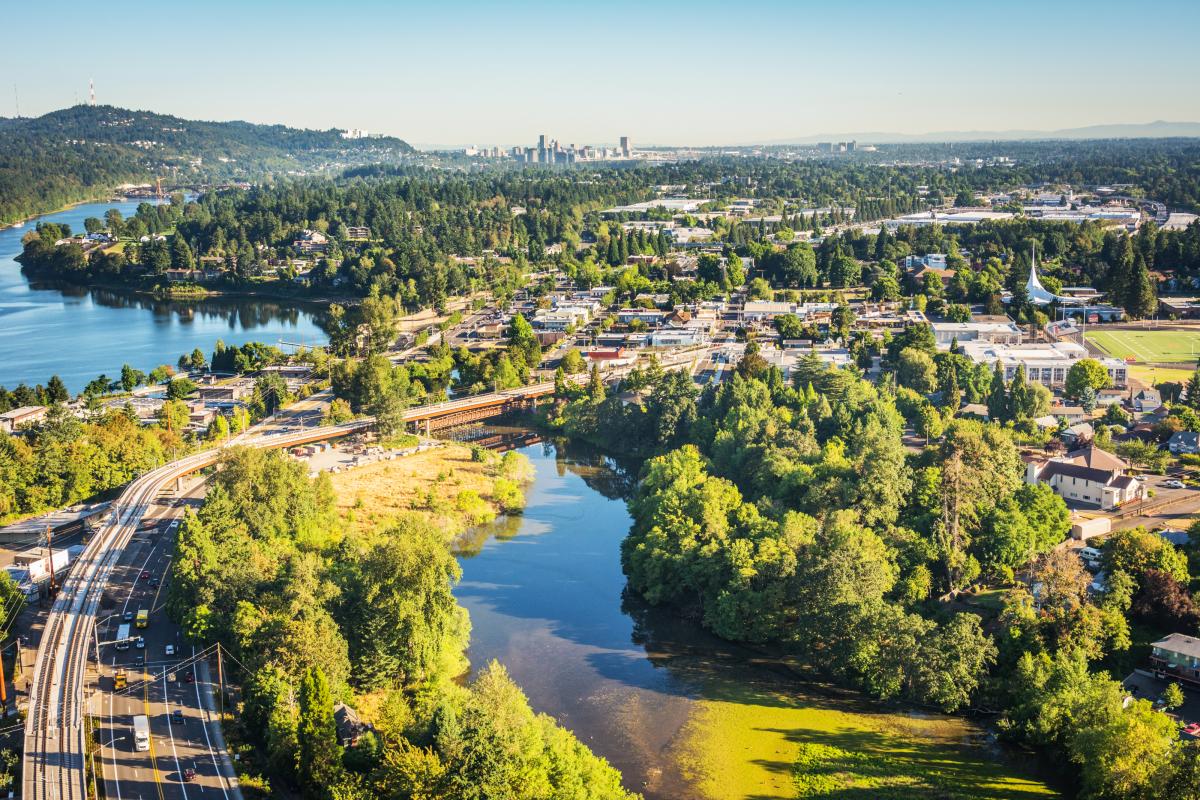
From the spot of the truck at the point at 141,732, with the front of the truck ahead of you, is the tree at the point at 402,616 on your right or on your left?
on your left

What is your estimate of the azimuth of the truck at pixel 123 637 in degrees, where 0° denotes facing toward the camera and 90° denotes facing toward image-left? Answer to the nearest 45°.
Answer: approximately 0°

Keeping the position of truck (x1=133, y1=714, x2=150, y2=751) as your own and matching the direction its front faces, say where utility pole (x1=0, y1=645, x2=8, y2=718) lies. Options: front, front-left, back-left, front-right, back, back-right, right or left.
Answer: back-right

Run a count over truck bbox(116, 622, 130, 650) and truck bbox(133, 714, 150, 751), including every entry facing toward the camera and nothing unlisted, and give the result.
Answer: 2

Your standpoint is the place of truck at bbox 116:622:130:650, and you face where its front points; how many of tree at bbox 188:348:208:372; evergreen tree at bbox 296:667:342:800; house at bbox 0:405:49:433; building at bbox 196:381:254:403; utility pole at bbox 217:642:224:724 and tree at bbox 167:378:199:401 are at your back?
4

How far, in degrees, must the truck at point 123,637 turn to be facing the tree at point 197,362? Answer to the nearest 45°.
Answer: approximately 180°
